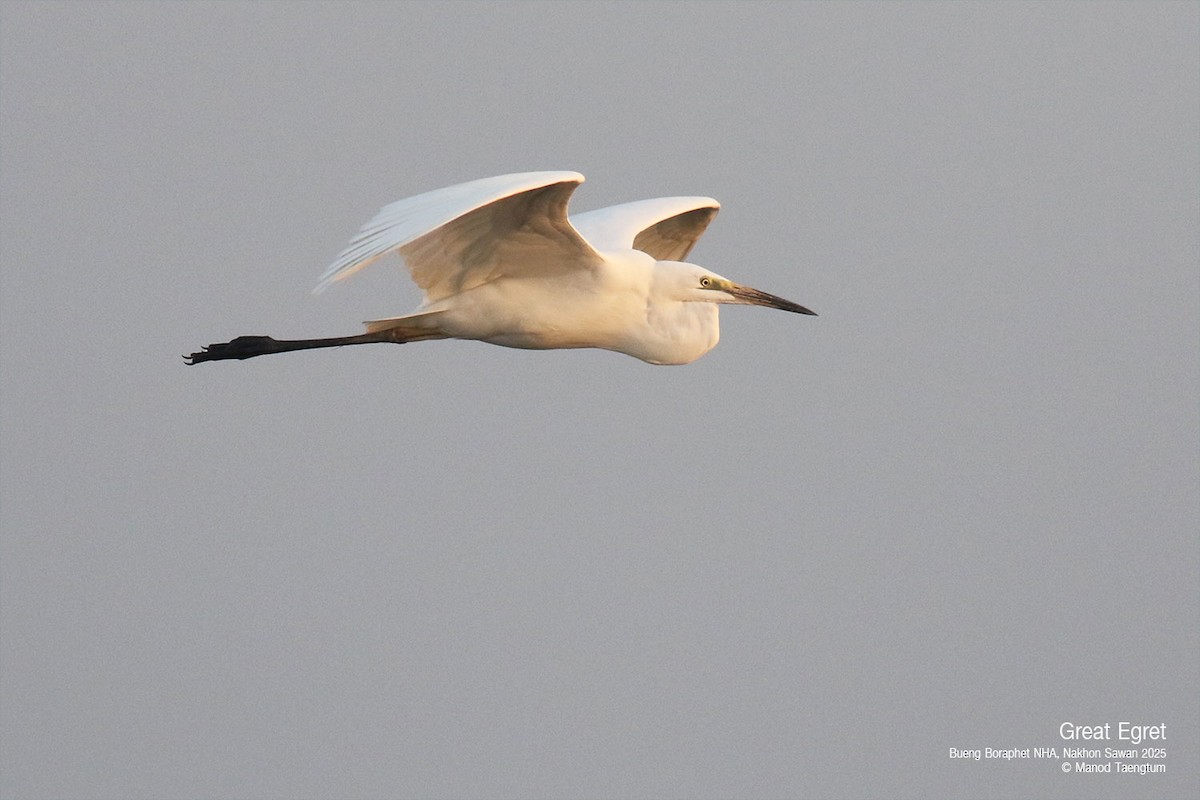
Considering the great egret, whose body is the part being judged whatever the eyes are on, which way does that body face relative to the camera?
to the viewer's right
